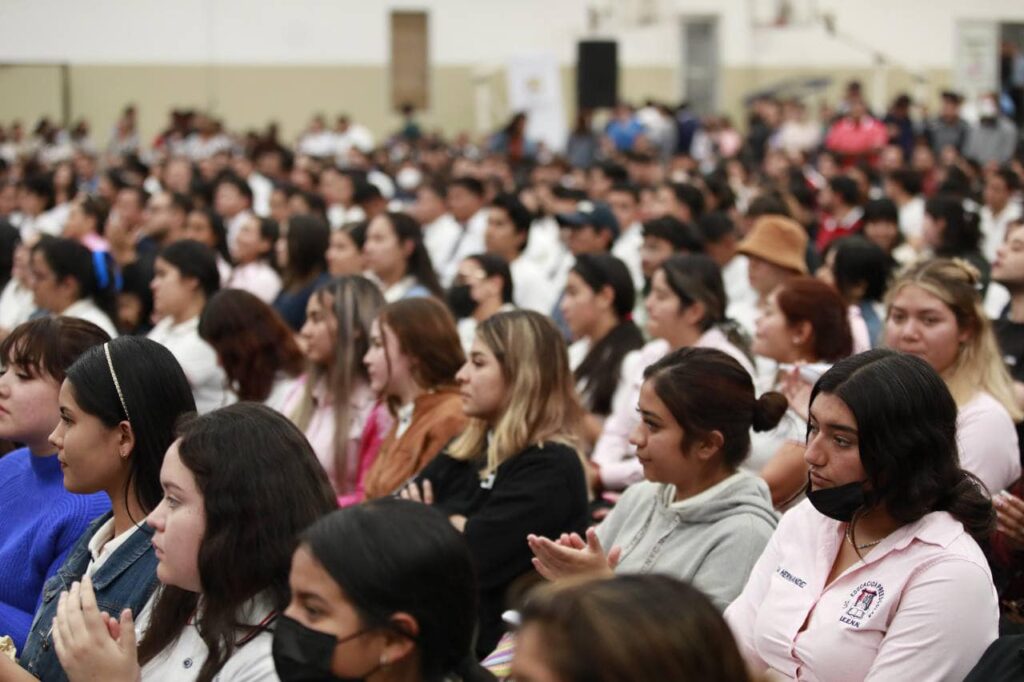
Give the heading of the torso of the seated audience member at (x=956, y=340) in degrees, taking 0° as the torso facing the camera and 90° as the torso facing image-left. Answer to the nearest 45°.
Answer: approximately 45°

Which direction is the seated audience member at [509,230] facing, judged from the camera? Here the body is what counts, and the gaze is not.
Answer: to the viewer's left

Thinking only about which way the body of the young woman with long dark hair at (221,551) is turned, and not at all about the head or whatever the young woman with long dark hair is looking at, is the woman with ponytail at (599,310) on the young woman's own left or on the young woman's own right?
on the young woman's own right

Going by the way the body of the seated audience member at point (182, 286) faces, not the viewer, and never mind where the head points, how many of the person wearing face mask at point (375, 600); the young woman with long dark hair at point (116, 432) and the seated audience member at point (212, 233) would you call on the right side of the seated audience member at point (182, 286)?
1

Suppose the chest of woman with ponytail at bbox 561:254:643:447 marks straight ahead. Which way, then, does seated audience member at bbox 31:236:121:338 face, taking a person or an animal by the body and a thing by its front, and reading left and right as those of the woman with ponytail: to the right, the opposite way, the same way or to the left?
the same way

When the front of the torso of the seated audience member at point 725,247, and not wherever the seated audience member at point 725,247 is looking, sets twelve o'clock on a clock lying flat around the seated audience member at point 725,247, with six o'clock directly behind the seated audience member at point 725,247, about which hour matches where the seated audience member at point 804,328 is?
the seated audience member at point 804,328 is roughly at 9 o'clock from the seated audience member at point 725,247.

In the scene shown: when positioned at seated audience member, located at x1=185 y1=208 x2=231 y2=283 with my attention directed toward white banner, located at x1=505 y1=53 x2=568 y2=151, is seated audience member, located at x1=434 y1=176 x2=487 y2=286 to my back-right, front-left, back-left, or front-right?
front-right

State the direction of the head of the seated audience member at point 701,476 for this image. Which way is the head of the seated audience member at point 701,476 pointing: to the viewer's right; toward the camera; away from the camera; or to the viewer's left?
to the viewer's left

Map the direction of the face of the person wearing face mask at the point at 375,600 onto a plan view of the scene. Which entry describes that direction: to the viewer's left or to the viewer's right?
to the viewer's left

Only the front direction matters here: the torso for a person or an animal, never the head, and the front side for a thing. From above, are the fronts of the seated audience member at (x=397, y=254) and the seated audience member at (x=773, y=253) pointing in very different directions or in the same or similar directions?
same or similar directions

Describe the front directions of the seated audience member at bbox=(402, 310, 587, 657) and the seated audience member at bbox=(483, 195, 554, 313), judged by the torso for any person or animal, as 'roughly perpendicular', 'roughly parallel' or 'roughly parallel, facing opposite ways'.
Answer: roughly parallel

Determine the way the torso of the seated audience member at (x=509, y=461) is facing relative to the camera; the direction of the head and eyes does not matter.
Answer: to the viewer's left

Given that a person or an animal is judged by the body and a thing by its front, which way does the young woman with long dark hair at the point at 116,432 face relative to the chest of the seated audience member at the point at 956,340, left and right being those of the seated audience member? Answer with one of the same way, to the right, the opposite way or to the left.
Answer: the same way

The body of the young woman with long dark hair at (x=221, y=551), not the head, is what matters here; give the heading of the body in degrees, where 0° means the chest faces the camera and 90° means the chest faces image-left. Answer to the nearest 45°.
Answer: approximately 90°

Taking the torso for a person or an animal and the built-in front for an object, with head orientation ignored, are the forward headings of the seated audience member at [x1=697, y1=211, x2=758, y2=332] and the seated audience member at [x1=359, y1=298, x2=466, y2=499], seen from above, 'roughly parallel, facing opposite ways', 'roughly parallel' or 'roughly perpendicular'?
roughly parallel

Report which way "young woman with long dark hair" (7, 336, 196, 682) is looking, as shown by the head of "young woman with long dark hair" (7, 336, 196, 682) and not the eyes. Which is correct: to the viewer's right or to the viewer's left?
to the viewer's left

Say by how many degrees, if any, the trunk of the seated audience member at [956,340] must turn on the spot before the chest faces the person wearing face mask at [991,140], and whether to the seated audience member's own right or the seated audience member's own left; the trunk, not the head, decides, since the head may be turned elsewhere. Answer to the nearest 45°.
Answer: approximately 135° to the seated audience member's own right

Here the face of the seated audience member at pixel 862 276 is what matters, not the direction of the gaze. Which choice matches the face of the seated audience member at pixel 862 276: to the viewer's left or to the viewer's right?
to the viewer's left

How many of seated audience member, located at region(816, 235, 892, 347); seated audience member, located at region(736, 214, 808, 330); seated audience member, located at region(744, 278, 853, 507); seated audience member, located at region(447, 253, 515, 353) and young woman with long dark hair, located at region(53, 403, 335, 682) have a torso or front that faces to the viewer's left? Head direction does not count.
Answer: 5

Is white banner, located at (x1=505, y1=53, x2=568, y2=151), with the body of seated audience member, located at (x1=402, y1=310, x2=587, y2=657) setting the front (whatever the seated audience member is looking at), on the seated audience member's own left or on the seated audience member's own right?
on the seated audience member's own right

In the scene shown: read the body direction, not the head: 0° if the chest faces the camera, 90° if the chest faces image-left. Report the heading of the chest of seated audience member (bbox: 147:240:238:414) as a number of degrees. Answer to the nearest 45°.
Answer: approximately 90°

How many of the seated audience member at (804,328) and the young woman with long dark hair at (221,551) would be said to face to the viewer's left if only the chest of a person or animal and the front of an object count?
2
